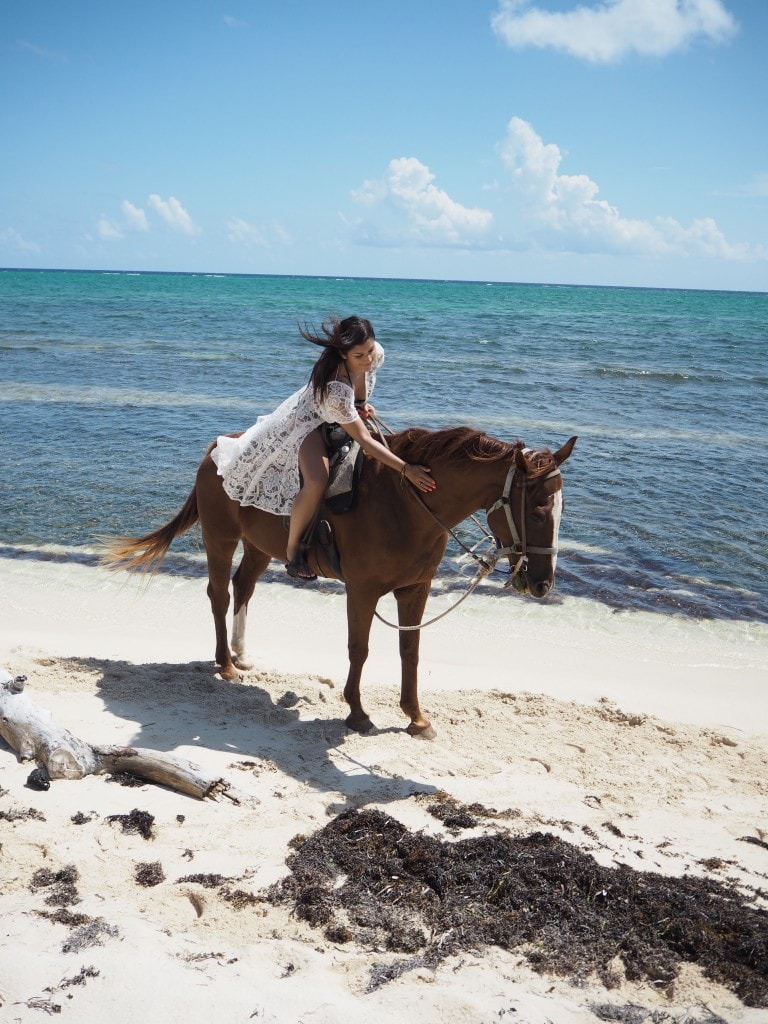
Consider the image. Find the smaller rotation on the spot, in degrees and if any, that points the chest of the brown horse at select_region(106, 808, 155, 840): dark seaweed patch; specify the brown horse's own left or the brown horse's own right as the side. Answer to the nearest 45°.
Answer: approximately 90° to the brown horse's own right

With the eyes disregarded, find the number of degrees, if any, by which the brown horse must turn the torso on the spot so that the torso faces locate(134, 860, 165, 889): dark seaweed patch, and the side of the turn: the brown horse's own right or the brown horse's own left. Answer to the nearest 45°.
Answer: approximately 90° to the brown horse's own right

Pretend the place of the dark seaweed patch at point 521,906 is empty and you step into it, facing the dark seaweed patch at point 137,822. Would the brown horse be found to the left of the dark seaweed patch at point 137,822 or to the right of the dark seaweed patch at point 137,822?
right

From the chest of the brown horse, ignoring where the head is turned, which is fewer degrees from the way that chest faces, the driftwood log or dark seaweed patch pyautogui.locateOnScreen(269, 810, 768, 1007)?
the dark seaweed patch

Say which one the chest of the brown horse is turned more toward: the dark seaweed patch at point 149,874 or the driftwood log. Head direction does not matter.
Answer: the dark seaweed patch

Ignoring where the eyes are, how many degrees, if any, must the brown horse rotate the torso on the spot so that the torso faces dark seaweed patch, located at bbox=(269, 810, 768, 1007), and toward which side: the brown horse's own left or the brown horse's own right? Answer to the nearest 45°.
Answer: approximately 45° to the brown horse's own right

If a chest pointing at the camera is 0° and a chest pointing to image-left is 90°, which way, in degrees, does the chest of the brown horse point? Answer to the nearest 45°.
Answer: approximately 315°
